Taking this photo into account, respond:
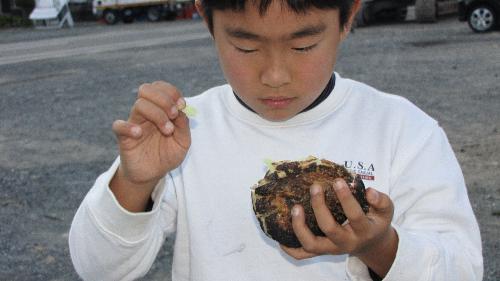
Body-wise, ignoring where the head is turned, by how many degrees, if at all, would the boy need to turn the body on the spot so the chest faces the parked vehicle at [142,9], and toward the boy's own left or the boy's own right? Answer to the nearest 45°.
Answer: approximately 180°

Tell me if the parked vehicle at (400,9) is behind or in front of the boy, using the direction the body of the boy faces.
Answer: behind

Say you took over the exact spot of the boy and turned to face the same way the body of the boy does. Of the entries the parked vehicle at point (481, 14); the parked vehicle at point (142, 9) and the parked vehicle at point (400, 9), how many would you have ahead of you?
0

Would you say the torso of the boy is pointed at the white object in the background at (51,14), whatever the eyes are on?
no

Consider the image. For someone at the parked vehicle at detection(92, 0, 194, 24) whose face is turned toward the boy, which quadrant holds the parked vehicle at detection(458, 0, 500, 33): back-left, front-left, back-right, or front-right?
front-left

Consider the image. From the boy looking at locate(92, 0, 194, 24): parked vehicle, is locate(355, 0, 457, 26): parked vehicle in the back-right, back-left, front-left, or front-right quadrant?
front-right

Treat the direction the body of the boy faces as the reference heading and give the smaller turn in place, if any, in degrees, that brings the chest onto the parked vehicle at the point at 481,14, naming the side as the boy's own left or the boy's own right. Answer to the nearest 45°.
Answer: approximately 180°

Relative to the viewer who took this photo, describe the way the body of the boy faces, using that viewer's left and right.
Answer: facing the viewer

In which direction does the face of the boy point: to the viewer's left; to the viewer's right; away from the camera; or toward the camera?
toward the camera

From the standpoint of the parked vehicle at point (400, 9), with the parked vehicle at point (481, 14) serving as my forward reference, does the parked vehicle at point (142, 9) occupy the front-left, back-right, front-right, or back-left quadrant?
back-right

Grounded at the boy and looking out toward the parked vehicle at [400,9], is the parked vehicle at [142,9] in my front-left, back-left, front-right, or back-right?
front-left
